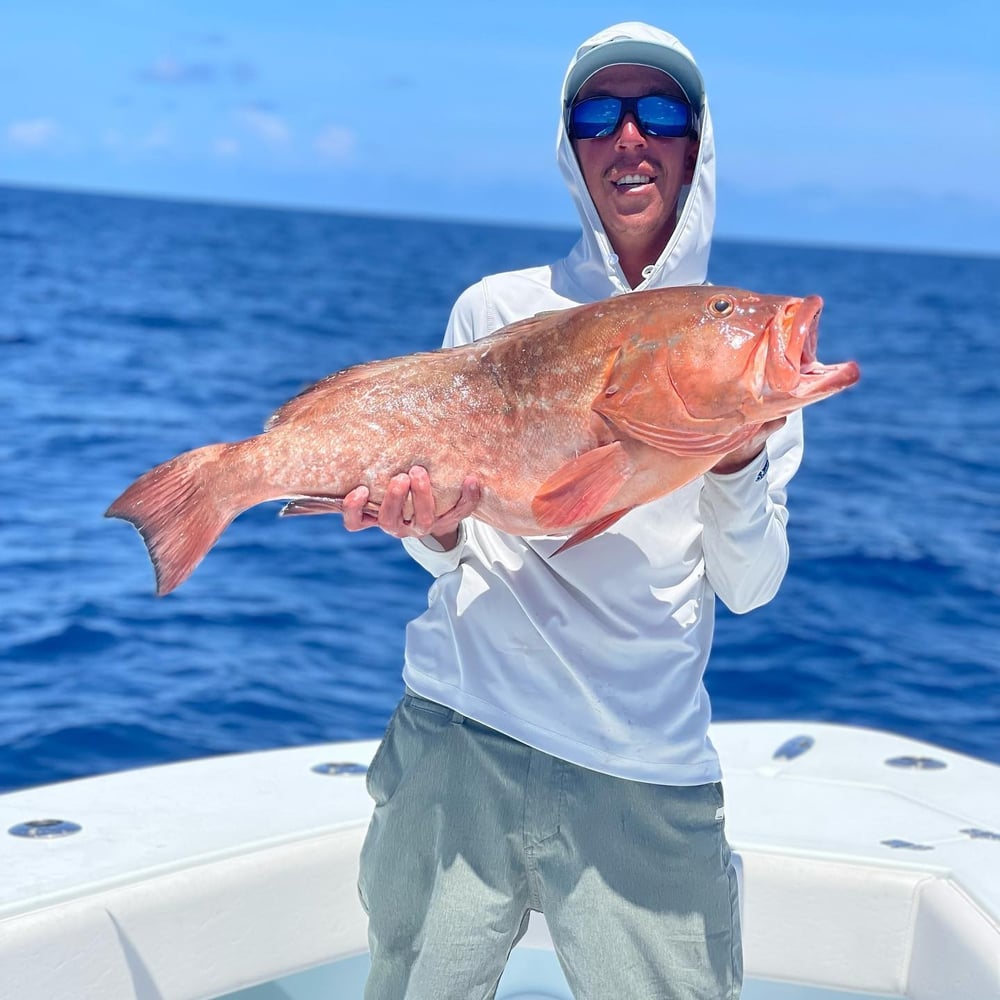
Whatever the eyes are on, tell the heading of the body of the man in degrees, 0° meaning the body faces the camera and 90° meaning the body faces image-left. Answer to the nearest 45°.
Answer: approximately 0°
